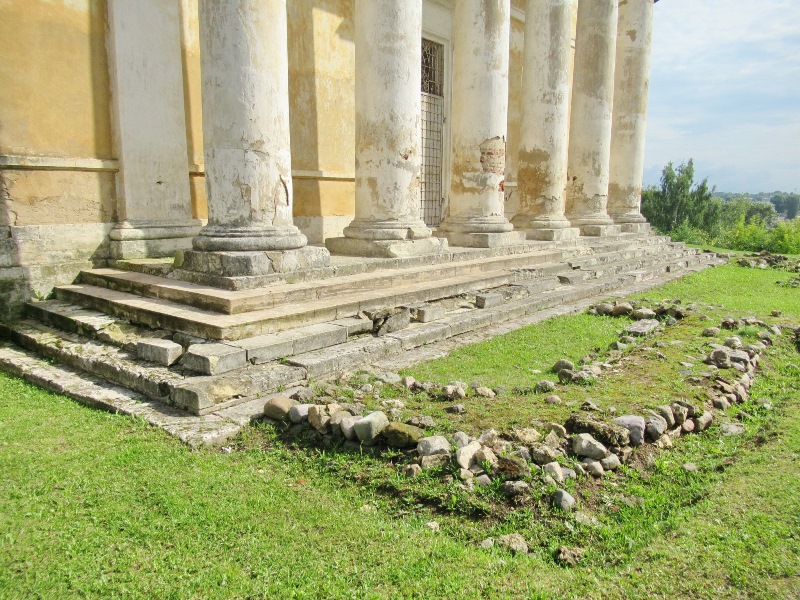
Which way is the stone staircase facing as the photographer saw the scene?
facing the viewer and to the right of the viewer

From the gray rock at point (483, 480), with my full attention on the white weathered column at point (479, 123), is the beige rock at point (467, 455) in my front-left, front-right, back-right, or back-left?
front-left

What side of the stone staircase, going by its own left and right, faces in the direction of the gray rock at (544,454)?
front

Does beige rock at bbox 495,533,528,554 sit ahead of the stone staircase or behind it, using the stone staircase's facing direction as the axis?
ahead

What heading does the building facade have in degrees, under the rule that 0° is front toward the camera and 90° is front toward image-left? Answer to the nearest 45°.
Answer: approximately 315°

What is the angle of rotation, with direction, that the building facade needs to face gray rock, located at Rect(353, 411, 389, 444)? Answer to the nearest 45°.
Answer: approximately 45° to its right

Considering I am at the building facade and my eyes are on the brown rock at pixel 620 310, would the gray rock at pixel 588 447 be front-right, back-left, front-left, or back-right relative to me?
front-right

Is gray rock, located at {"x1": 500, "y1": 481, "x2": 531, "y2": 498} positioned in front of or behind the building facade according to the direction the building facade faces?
in front

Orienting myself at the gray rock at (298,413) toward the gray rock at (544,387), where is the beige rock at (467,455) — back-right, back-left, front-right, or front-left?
front-right

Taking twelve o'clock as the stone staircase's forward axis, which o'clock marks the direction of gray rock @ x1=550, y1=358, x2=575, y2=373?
The gray rock is roughly at 11 o'clock from the stone staircase.

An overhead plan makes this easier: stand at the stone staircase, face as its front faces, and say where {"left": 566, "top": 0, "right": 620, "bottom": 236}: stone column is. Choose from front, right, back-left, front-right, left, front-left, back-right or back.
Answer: left

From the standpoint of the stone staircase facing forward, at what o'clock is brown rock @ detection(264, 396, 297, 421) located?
The brown rock is roughly at 1 o'clock from the stone staircase.

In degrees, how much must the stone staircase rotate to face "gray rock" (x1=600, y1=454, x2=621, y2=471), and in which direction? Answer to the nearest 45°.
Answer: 0° — it already faces it

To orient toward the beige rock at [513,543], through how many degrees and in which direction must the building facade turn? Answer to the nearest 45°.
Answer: approximately 45° to its right
